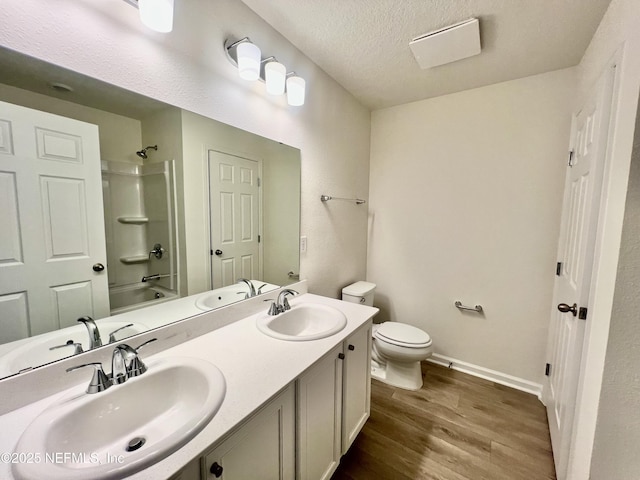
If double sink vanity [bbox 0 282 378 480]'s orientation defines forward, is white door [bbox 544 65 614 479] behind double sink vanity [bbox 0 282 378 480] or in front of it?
in front

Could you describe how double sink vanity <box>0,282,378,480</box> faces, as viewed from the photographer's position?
facing the viewer and to the right of the viewer

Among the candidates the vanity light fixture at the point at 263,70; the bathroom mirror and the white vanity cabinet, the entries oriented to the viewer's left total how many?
0

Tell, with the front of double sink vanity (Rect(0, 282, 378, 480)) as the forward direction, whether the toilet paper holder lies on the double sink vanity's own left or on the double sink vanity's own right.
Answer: on the double sink vanity's own left

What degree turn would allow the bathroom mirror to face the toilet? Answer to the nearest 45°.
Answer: approximately 45° to its left

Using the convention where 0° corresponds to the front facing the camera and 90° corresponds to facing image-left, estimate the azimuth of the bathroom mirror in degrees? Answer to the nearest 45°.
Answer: approximately 315°
